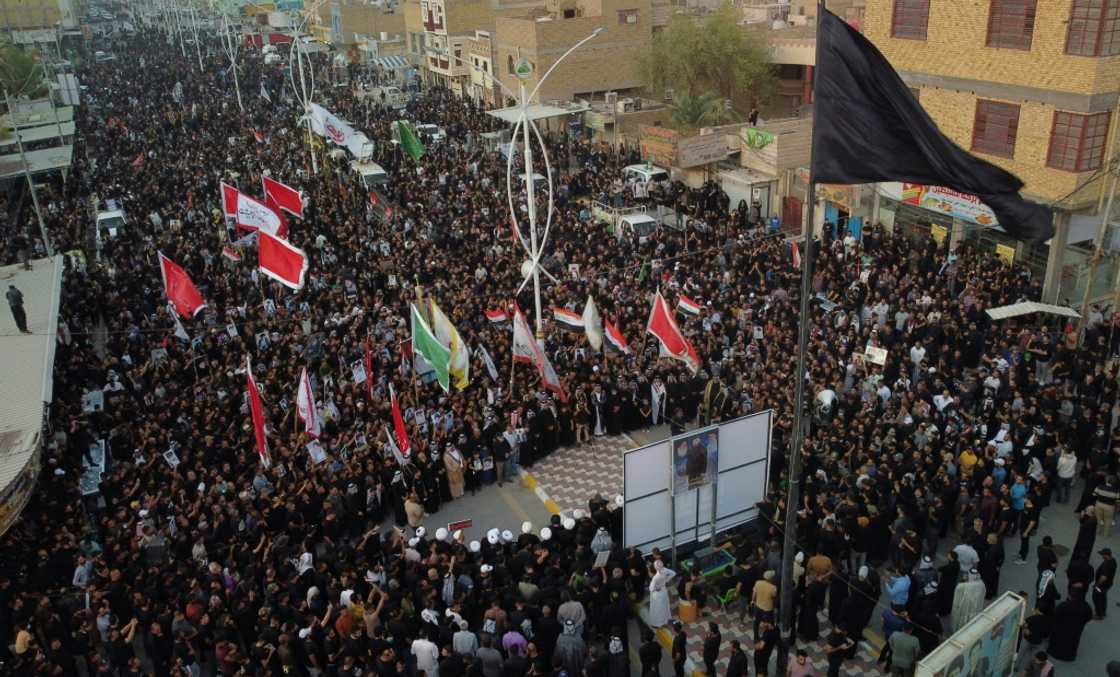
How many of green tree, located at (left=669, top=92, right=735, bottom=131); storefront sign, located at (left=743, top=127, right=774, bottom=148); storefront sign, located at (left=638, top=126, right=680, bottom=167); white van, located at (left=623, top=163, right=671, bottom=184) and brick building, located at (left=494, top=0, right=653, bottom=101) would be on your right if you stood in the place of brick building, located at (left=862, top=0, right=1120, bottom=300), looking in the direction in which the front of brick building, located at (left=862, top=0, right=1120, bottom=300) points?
5

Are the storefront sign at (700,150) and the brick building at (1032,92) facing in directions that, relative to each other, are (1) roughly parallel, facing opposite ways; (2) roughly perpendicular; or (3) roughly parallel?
roughly parallel

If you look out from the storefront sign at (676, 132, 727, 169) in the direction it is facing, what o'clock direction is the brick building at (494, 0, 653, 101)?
The brick building is roughly at 4 o'clock from the storefront sign.

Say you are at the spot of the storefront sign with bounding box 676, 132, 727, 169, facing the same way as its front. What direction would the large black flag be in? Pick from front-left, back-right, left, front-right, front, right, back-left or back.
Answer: front-left

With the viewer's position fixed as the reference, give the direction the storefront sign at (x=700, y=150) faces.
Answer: facing the viewer and to the left of the viewer

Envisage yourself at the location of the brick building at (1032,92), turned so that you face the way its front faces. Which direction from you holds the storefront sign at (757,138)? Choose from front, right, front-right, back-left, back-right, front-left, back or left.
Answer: right

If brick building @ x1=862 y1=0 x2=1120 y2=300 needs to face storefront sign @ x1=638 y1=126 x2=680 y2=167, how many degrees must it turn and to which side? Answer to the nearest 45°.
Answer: approximately 90° to its right

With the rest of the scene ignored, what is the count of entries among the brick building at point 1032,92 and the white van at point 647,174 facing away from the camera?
0

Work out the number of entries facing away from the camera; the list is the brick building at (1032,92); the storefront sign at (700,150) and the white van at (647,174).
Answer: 0

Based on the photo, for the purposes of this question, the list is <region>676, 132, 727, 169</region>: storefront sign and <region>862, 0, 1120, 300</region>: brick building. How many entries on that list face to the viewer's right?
0
